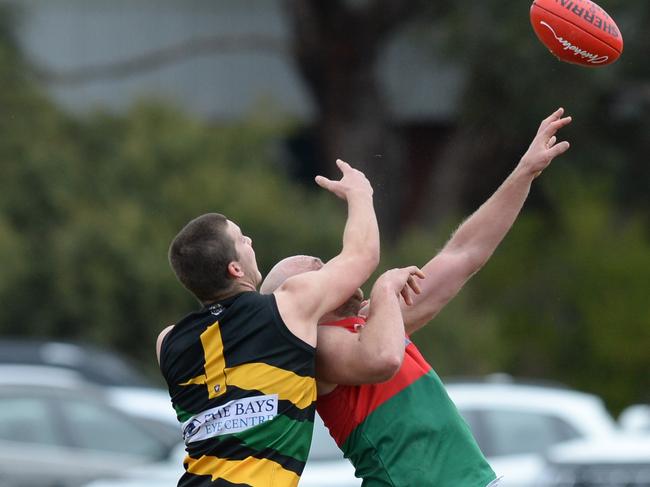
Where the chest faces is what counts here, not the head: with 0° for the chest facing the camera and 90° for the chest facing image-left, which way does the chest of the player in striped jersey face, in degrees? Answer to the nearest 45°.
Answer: approximately 225°

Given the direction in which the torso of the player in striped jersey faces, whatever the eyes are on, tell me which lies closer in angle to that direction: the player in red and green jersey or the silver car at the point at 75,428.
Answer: the player in red and green jersey

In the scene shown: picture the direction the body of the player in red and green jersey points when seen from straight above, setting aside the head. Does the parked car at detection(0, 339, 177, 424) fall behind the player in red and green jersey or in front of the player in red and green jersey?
behind

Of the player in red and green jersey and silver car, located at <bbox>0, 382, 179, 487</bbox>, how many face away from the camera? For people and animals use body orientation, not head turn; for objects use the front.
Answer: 0

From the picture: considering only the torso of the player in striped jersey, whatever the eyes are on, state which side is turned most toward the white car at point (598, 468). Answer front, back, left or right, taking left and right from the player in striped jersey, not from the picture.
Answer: front

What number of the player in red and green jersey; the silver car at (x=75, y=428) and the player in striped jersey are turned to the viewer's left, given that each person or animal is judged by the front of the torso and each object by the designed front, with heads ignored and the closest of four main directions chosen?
0

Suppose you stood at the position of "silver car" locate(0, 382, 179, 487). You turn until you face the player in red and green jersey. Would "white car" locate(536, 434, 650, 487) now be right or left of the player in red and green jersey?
left

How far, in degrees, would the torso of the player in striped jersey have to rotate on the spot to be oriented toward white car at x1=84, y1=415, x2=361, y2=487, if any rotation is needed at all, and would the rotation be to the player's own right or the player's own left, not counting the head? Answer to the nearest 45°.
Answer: approximately 45° to the player's own left

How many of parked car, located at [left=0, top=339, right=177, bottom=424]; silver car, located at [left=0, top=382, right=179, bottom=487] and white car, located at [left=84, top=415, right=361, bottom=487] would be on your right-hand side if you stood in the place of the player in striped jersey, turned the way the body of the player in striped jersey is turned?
0

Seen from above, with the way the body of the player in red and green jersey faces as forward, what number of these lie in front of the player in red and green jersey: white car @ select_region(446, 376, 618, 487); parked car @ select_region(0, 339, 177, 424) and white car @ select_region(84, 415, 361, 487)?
0

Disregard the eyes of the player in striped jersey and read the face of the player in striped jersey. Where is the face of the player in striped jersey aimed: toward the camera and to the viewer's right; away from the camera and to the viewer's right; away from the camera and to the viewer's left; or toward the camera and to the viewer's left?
away from the camera and to the viewer's right

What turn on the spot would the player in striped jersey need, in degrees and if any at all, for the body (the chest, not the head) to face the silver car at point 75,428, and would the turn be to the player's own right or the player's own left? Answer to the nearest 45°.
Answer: approximately 45° to the player's own left

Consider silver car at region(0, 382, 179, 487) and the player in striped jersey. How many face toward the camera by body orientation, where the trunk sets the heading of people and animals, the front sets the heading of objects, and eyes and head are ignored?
0
